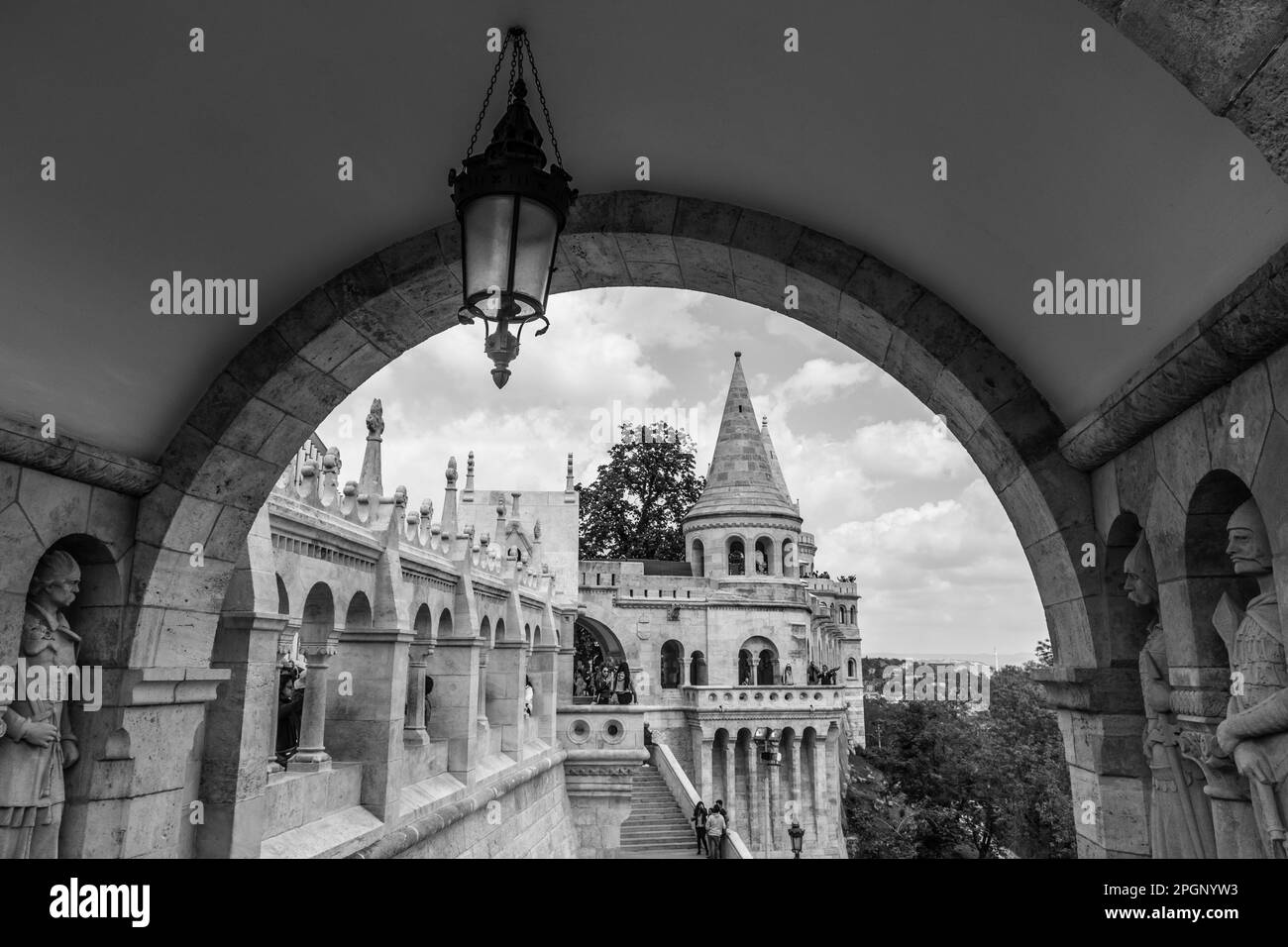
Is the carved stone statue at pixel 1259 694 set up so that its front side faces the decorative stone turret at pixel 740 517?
no

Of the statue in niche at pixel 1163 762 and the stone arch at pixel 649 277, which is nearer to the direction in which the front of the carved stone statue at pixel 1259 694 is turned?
the stone arch

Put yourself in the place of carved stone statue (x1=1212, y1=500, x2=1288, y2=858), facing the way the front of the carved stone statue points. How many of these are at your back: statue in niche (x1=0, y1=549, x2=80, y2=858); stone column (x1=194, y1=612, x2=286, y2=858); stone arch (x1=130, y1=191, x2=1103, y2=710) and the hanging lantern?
0

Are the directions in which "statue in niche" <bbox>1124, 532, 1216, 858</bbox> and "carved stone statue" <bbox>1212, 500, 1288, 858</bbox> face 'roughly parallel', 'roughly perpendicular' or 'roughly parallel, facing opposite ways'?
roughly parallel

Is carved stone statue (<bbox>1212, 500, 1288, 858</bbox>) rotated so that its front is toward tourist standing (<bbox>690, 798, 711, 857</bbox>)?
no

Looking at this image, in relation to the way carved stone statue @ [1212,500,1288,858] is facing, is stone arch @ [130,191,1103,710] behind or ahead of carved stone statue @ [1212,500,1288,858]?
ahead

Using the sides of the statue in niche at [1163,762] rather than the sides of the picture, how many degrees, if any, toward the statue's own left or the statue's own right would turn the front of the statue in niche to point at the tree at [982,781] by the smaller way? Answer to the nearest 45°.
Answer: approximately 90° to the statue's own right

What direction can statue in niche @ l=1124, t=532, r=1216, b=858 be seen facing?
to the viewer's left

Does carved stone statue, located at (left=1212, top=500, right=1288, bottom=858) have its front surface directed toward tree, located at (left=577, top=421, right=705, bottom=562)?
no

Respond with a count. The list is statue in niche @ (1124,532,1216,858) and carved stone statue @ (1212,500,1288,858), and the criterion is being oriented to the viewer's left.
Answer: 2

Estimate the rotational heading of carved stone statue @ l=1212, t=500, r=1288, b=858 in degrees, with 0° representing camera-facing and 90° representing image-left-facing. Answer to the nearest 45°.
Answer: approximately 90°

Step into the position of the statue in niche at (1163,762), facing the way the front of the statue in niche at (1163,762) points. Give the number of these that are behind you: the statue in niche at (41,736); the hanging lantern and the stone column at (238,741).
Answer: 0
